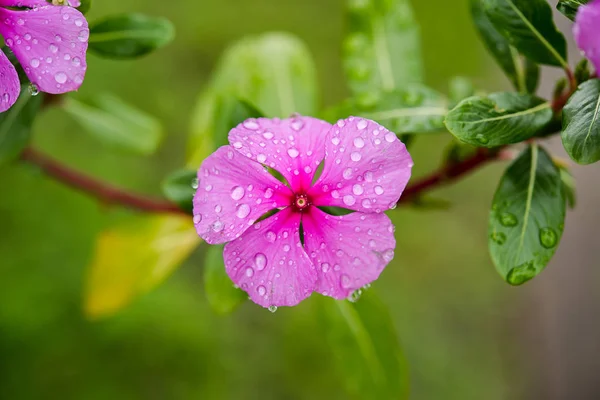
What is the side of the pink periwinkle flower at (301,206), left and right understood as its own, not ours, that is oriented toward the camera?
front

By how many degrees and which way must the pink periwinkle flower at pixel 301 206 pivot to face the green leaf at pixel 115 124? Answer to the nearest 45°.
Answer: approximately 135° to its right

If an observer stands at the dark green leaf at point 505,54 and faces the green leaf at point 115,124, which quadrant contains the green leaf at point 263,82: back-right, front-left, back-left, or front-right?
front-right

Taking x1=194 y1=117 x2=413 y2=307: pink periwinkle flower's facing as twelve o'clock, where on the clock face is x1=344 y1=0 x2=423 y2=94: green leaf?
The green leaf is roughly at 6 o'clock from the pink periwinkle flower.

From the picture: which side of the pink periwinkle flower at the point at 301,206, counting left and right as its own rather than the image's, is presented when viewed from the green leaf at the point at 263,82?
back

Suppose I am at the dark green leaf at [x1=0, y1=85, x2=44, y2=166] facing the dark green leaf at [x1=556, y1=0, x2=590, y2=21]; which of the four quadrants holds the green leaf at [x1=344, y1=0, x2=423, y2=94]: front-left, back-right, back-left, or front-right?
front-left

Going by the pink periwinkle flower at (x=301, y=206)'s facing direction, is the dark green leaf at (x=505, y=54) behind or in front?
behind
